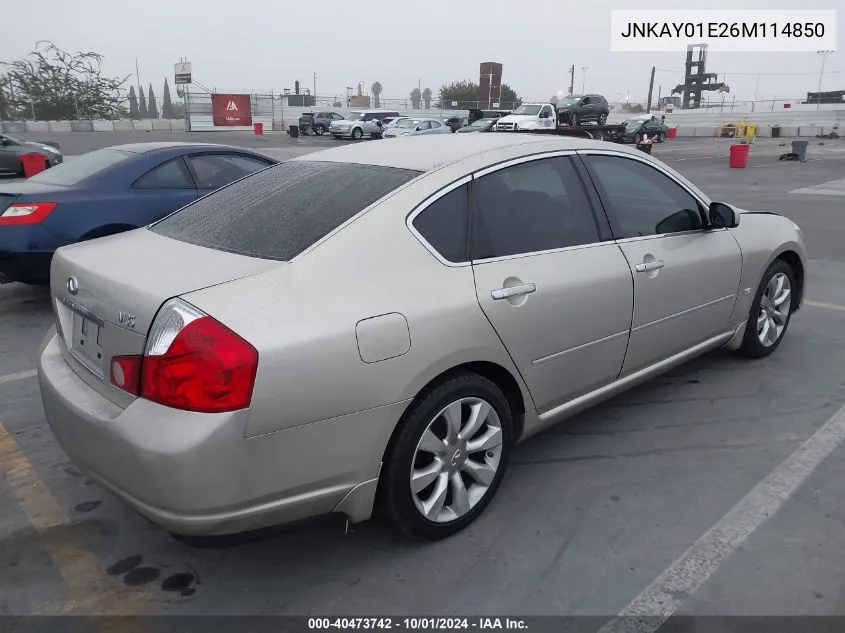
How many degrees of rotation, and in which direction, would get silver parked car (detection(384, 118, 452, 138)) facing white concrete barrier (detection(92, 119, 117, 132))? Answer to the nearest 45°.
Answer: approximately 90° to its right

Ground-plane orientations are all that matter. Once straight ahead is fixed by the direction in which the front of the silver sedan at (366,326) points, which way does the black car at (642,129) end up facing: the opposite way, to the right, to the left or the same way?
the opposite way

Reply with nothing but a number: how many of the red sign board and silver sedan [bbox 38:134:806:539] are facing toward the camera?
1

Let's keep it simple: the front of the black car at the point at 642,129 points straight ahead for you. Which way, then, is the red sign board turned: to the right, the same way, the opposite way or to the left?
to the left

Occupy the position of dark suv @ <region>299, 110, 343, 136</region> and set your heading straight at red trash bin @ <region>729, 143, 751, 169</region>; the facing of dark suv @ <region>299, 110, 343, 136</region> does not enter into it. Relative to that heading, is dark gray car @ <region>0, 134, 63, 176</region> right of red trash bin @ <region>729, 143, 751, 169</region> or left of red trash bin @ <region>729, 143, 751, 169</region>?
right

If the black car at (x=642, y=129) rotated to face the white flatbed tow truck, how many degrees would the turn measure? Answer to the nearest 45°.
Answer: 0° — it already faces it

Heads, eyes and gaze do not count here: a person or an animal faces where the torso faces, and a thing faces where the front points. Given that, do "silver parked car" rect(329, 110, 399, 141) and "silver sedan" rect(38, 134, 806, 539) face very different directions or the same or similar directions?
very different directions
